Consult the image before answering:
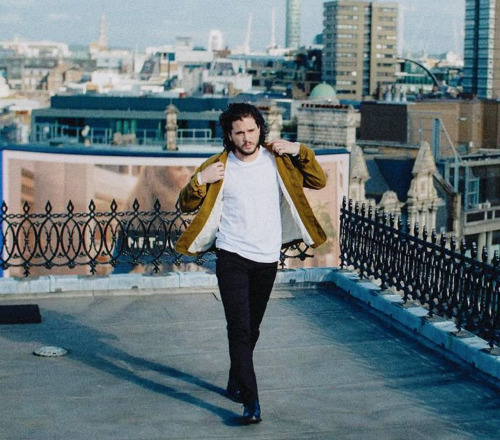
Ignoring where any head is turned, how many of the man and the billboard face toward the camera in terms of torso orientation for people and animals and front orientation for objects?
2

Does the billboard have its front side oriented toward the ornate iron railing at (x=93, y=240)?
yes

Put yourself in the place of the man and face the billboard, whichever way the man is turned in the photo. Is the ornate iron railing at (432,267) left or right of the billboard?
right

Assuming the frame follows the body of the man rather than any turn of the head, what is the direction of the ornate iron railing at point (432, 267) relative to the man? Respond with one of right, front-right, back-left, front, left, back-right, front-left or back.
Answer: back-left

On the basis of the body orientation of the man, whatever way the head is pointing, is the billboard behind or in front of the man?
behind

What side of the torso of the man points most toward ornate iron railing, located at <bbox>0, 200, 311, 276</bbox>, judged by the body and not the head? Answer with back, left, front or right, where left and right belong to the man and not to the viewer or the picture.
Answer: back

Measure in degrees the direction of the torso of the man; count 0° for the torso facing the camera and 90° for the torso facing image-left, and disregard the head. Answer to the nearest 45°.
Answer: approximately 0°

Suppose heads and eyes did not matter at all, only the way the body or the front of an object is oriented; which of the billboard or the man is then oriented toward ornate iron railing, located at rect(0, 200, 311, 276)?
the billboard
